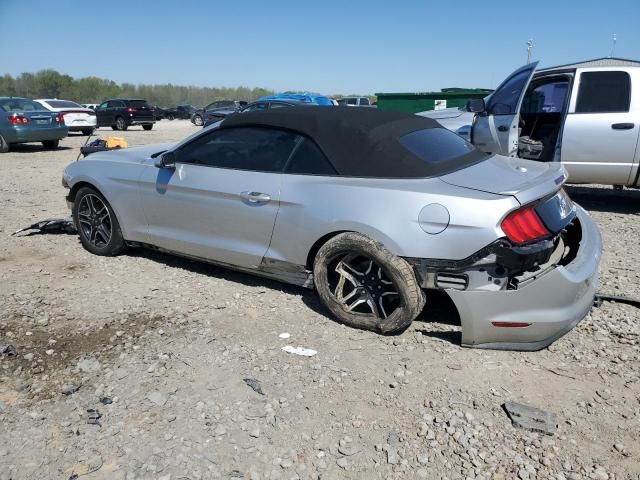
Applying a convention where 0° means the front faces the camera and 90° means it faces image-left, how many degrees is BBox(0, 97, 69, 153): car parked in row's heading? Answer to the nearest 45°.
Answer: approximately 135°

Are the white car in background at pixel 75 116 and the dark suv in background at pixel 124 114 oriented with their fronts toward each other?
no

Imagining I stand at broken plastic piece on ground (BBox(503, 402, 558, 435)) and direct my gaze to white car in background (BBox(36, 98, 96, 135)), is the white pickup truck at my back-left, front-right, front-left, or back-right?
front-right

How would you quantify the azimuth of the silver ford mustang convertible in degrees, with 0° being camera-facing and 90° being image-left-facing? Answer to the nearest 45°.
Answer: approximately 135°

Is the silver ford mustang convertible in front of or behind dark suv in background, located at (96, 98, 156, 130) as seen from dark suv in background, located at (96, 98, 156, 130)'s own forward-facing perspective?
behind

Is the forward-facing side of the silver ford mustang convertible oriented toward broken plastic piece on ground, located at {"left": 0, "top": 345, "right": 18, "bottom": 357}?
no

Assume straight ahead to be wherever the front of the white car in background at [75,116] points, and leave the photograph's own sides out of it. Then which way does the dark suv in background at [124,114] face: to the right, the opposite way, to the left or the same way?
the same way

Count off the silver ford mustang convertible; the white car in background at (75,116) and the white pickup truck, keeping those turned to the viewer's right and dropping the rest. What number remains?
0

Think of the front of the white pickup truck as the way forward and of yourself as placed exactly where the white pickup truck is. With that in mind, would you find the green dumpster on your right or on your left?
on your right

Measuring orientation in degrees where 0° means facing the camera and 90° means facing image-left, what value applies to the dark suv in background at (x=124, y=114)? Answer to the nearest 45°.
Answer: approximately 135°

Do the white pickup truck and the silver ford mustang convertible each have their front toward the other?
no

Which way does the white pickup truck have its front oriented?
to the viewer's left

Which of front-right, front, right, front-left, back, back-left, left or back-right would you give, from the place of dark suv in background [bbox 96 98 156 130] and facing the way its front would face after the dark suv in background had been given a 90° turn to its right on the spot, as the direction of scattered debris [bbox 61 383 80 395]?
back-right

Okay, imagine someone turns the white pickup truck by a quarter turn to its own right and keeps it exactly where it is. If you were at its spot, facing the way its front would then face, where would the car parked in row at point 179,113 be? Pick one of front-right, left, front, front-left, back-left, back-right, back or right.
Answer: front-left

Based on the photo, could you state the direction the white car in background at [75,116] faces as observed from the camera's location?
facing away from the viewer and to the left of the viewer

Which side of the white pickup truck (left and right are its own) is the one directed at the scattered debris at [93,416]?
left
